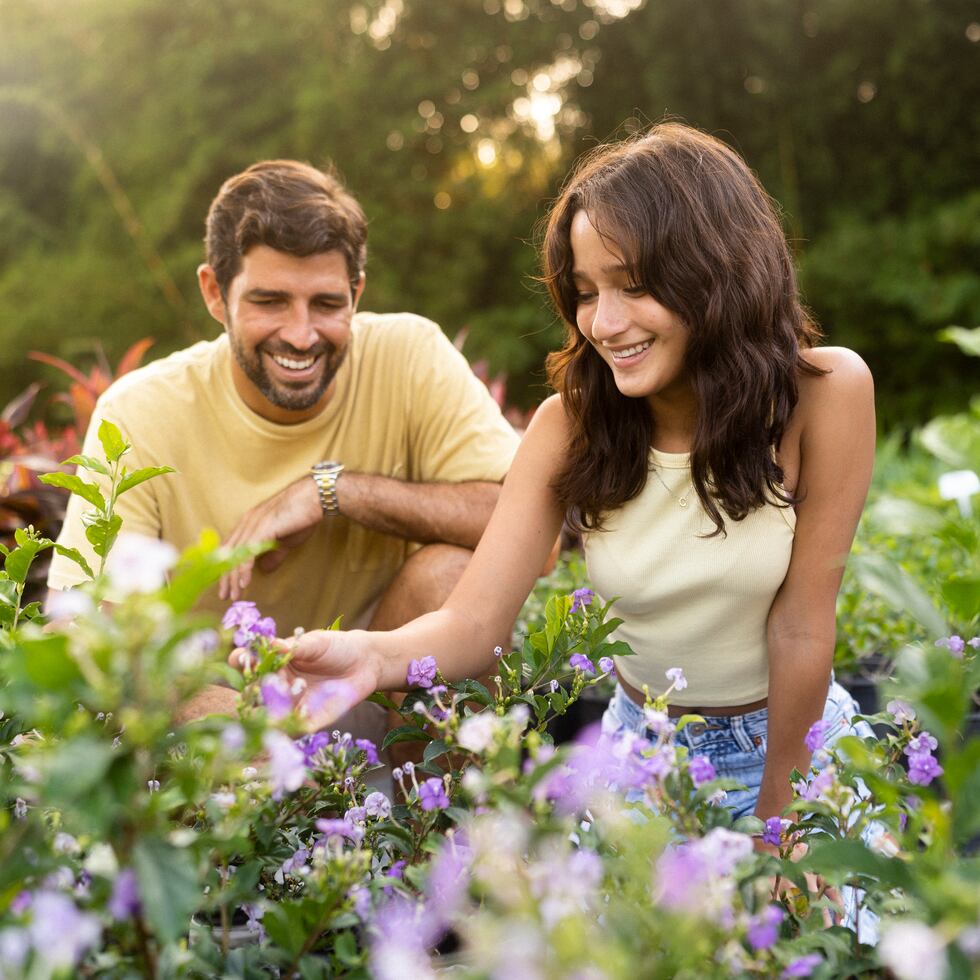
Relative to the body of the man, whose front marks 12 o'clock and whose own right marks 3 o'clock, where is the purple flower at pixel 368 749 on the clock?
The purple flower is roughly at 12 o'clock from the man.

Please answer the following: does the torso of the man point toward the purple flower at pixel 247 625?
yes

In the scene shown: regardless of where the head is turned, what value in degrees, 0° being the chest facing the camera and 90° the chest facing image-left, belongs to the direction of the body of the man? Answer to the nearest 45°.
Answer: approximately 0°

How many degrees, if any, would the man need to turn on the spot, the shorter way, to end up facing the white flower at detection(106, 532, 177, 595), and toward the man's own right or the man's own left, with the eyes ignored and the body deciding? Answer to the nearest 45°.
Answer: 0° — they already face it

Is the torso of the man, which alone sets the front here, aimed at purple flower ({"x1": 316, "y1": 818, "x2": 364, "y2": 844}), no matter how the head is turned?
yes

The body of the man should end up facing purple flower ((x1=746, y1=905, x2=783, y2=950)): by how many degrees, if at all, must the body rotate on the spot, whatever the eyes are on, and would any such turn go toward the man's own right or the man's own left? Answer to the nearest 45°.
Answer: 0° — they already face it

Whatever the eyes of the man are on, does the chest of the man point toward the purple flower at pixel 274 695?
yes
